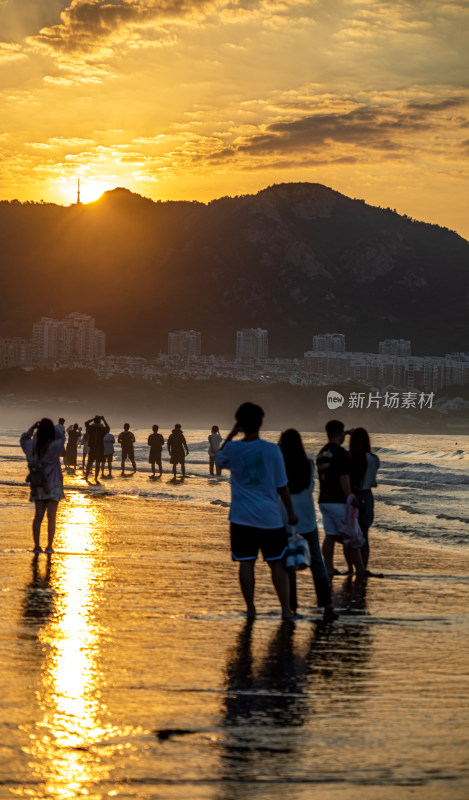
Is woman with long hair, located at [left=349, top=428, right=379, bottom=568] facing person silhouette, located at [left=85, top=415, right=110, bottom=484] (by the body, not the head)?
no

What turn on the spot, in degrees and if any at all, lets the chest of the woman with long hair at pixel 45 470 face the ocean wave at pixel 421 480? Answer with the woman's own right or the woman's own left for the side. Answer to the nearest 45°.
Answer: approximately 45° to the woman's own right

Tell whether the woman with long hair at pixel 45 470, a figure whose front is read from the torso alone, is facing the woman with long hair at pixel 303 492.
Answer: no

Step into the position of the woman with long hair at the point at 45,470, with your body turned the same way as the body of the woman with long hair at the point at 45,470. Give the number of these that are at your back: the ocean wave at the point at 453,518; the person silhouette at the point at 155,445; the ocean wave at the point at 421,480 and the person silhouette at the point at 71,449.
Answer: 0

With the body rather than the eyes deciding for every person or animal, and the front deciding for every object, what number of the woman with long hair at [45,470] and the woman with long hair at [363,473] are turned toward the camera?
0

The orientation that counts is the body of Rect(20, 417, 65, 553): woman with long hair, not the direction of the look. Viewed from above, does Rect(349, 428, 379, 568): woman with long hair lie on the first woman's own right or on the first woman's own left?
on the first woman's own right

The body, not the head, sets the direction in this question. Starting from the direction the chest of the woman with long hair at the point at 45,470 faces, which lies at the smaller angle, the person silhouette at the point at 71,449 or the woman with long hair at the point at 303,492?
the person silhouette

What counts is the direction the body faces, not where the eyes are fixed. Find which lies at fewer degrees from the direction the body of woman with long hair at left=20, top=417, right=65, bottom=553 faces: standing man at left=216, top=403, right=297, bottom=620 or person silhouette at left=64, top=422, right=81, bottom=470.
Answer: the person silhouette

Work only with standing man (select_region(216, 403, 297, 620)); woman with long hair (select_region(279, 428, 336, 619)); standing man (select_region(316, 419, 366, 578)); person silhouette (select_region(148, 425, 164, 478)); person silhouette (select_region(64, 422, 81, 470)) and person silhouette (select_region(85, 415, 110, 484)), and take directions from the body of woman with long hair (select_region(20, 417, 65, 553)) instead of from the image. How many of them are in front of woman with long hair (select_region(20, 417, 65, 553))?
3

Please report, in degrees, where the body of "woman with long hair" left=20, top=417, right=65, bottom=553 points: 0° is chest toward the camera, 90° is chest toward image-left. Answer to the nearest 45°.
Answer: approximately 180°

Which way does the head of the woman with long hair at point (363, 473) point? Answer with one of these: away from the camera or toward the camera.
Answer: away from the camera
